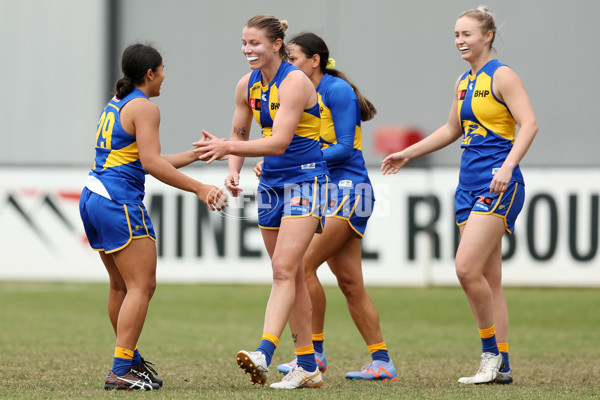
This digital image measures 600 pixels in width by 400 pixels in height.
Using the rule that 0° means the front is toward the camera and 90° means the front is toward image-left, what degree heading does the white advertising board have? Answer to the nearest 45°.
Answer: approximately 0°
